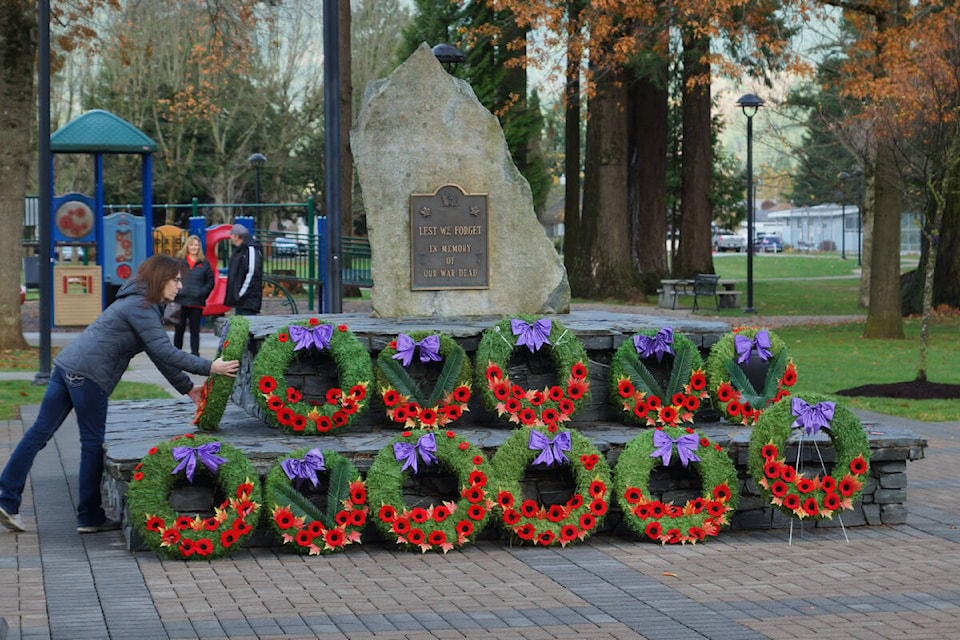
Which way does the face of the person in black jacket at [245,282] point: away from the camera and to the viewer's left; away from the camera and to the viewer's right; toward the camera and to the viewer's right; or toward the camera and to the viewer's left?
toward the camera and to the viewer's left

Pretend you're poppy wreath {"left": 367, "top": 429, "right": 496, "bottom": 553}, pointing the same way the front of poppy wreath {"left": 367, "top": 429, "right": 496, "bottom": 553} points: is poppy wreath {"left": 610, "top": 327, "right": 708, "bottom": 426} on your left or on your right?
on your left

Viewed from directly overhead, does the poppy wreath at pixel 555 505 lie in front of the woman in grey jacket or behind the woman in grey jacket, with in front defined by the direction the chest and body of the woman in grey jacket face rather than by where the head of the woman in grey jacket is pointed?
in front

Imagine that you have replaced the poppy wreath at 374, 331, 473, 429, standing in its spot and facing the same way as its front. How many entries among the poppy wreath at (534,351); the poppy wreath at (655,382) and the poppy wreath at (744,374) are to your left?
3

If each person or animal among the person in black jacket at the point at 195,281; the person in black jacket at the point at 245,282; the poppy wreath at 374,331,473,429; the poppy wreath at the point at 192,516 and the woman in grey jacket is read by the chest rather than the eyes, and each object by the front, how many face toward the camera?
3

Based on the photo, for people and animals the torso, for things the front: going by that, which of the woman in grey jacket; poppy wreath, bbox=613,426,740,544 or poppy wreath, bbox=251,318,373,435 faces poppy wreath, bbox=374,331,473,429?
the woman in grey jacket

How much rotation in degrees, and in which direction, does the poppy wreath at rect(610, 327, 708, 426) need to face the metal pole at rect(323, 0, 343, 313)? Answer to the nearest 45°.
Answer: approximately 135° to its right

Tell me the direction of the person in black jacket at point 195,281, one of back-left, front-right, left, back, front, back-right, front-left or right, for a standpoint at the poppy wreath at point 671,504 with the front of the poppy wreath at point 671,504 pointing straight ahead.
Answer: back-right

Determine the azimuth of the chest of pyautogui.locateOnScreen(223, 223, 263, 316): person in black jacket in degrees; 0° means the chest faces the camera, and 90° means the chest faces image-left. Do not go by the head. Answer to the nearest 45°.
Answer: approximately 90°

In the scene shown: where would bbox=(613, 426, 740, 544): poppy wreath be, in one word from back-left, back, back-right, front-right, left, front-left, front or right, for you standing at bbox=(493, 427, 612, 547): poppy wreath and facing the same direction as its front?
left

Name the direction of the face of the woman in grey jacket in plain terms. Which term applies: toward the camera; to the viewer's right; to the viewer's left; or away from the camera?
to the viewer's right

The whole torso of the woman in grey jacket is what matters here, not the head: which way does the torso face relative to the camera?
to the viewer's right
